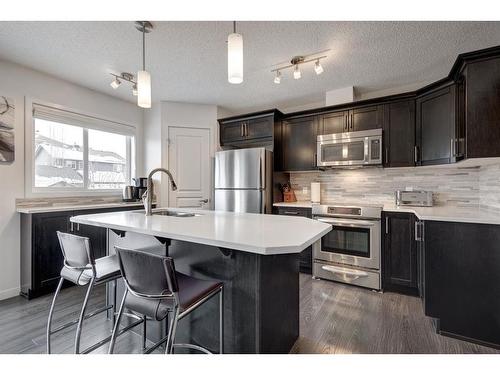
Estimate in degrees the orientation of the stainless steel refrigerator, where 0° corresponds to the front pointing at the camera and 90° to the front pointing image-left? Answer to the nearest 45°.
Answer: approximately 45°

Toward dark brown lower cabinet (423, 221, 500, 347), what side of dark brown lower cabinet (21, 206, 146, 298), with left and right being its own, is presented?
front

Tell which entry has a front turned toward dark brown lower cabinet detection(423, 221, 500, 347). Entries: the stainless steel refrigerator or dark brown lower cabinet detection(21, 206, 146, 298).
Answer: dark brown lower cabinet detection(21, 206, 146, 298)

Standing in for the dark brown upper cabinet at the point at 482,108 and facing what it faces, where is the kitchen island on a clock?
The kitchen island is roughly at 10 o'clock from the dark brown upper cabinet.

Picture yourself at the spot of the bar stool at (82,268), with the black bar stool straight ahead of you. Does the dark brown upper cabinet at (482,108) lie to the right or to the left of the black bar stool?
left

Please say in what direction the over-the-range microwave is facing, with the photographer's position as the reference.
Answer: facing the viewer

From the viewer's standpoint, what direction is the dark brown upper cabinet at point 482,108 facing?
to the viewer's left

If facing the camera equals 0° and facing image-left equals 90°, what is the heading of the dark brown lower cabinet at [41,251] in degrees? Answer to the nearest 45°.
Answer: approximately 315°

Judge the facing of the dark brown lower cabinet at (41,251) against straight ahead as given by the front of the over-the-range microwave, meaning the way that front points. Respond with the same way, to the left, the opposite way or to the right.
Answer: to the left

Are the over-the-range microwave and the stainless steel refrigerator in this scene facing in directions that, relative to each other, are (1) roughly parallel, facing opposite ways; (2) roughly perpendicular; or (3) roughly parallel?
roughly parallel

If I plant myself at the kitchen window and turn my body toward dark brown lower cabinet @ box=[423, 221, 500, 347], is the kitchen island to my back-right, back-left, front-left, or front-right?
front-right

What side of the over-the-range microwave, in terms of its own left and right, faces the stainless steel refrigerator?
right

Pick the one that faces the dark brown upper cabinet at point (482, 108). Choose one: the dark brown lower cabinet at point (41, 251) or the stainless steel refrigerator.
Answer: the dark brown lower cabinet

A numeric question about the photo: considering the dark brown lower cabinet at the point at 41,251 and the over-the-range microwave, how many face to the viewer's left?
0

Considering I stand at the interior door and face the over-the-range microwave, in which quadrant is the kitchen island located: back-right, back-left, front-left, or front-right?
front-right

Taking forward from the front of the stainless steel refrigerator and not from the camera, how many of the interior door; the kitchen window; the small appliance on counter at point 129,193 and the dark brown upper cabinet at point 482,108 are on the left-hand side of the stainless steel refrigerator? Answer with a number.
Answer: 1

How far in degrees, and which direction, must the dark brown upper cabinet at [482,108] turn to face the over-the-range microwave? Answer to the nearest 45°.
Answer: approximately 45° to its right
